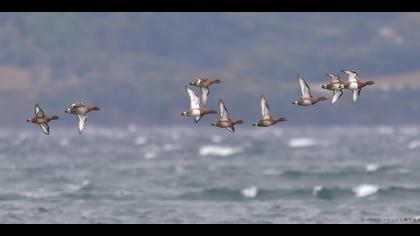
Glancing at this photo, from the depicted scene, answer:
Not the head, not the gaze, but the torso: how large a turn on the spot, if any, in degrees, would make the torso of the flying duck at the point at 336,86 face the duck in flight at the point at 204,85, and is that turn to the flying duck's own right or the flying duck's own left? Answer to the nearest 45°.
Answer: approximately 180°

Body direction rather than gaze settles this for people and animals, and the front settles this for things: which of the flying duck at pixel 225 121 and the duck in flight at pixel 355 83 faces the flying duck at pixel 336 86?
the flying duck at pixel 225 121

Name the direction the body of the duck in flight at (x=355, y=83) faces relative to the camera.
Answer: to the viewer's right

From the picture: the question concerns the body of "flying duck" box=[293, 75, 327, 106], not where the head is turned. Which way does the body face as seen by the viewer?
to the viewer's right

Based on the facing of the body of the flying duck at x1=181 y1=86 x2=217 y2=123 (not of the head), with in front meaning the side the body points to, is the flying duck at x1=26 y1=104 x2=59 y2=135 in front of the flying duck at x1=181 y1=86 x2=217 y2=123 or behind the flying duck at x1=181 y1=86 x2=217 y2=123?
behind

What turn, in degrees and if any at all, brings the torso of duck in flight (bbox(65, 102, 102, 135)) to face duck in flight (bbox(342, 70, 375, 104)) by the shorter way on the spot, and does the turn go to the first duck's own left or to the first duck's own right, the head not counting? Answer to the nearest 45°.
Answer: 0° — it already faces it

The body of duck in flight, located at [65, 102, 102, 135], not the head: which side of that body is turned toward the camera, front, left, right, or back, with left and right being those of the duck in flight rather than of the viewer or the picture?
right

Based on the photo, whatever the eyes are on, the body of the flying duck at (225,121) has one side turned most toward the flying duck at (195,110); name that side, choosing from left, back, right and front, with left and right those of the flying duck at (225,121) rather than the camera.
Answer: back

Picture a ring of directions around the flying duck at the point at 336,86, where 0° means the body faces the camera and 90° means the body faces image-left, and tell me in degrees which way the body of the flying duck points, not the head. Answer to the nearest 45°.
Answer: approximately 270°

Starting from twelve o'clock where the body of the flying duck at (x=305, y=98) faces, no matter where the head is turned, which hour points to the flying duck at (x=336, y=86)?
the flying duck at (x=336, y=86) is roughly at 12 o'clock from the flying duck at (x=305, y=98).

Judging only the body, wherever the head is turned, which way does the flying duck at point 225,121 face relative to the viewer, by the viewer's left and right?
facing to the right of the viewer
